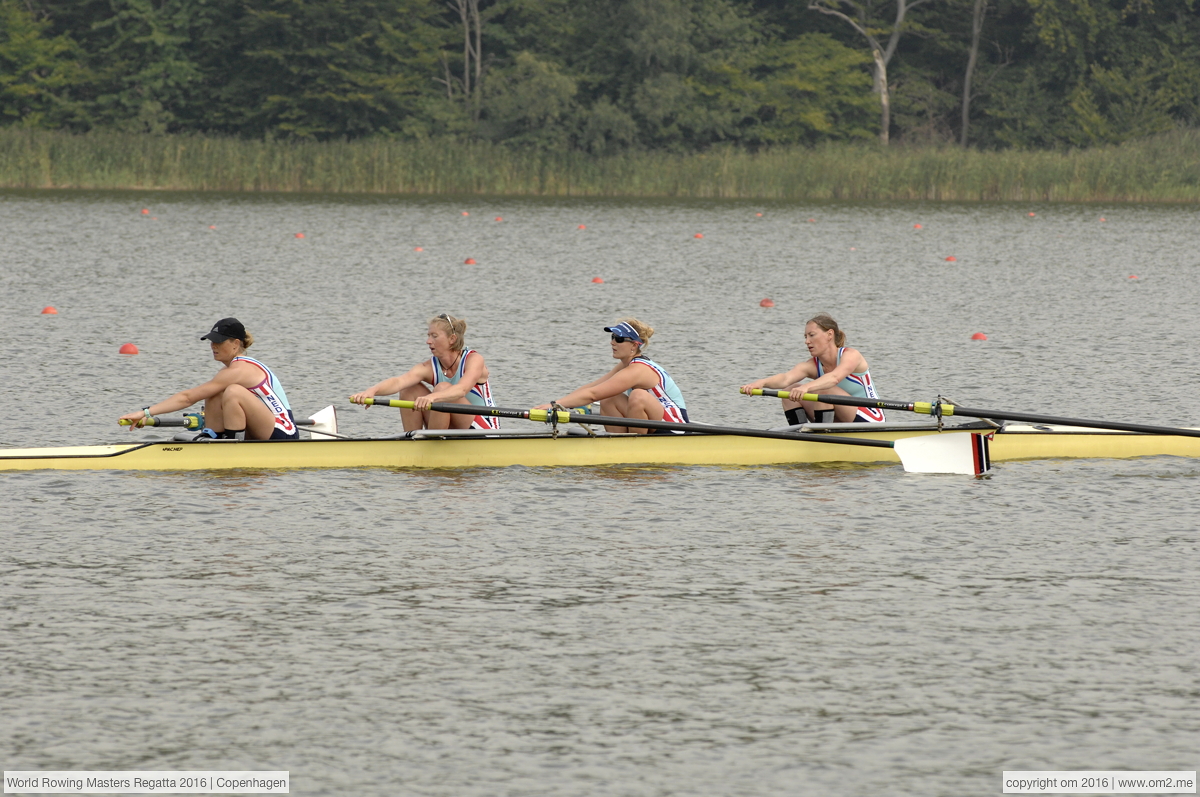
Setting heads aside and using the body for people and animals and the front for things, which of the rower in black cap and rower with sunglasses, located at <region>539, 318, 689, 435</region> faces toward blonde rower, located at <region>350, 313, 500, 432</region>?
the rower with sunglasses

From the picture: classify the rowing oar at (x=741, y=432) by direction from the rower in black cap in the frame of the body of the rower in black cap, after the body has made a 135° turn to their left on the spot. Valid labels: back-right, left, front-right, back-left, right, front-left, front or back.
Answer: front-left

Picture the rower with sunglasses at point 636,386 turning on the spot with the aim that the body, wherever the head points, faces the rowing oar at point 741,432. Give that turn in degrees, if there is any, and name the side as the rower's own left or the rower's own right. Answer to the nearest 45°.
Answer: approximately 135° to the rower's own left

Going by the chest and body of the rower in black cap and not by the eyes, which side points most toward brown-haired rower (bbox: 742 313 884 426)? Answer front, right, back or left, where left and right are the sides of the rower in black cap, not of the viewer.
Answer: back

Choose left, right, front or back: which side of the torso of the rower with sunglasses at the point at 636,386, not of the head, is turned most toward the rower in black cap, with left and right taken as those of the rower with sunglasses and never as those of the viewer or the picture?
front

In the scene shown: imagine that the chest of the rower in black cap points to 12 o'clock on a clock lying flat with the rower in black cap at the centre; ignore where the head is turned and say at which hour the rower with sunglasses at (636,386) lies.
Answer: The rower with sunglasses is roughly at 6 o'clock from the rower in black cap.

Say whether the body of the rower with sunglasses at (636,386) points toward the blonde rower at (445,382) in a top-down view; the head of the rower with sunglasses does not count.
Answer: yes

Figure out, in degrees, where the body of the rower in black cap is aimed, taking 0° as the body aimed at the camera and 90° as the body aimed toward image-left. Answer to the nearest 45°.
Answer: approximately 90°

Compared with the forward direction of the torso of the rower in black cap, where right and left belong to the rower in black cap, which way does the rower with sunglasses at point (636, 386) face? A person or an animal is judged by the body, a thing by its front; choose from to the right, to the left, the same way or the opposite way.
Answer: the same way

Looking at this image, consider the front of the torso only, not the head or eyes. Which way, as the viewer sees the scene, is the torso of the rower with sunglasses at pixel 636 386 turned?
to the viewer's left

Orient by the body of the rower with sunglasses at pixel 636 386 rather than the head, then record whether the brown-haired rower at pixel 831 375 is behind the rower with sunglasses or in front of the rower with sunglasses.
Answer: behind

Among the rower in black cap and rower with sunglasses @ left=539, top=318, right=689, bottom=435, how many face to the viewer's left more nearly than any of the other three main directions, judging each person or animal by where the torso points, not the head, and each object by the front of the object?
2

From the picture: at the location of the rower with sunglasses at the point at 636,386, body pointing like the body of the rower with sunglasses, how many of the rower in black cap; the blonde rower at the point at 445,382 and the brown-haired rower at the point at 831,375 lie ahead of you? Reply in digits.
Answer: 2

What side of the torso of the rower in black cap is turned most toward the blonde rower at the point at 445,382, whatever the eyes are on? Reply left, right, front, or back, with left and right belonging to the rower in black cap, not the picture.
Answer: back
